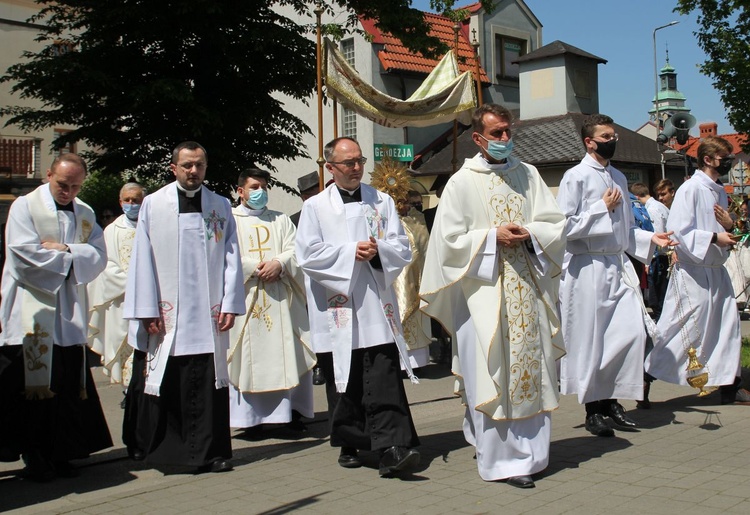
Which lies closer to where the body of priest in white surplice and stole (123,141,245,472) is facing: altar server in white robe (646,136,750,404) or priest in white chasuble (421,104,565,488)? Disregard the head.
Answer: the priest in white chasuble

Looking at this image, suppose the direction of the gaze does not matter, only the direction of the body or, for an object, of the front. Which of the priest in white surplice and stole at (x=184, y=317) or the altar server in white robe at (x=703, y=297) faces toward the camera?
the priest in white surplice and stole

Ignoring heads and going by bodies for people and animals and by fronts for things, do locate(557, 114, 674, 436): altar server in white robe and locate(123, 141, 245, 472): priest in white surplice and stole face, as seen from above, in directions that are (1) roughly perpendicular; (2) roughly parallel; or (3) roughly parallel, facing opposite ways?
roughly parallel

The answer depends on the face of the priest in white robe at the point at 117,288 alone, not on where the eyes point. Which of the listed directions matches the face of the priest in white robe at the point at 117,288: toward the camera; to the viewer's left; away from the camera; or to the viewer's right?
toward the camera

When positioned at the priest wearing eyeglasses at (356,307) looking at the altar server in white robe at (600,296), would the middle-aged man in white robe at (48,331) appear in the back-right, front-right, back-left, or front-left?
back-left

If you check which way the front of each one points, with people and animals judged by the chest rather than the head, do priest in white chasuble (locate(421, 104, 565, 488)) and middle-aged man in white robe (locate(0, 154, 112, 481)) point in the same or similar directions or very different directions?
same or similar directions

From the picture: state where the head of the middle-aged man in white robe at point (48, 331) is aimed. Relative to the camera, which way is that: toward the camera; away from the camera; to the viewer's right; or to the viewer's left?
toward the camera

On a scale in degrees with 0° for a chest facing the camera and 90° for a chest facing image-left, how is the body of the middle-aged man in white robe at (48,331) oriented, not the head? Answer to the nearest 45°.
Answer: approximately 315°

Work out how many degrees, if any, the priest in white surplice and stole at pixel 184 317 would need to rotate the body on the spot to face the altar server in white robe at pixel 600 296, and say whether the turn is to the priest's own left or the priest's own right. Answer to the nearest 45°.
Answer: approximately 90° to the priest's own left

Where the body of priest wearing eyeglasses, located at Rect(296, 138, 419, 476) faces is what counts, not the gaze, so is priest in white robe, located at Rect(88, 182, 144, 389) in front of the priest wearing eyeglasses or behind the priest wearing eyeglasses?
behind

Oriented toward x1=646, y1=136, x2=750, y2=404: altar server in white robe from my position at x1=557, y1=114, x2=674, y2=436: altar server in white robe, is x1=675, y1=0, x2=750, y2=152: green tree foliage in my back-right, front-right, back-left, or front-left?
front-left

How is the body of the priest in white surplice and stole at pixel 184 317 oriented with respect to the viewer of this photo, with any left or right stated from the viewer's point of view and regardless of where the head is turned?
facing the viewer

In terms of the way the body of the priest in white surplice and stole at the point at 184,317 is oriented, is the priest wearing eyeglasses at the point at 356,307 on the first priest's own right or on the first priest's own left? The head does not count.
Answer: on the first priest's own left

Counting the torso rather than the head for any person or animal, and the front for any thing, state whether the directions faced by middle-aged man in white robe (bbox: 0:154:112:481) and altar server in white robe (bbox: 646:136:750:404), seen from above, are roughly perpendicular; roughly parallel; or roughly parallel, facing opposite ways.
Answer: roughly parallel

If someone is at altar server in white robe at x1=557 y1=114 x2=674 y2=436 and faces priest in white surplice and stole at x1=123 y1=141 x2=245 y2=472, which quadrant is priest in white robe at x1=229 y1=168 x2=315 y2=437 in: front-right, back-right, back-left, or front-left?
front-right

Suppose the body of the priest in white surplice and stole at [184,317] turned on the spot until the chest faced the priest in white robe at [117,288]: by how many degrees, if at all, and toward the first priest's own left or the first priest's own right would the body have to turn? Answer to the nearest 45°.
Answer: approximately 180°
